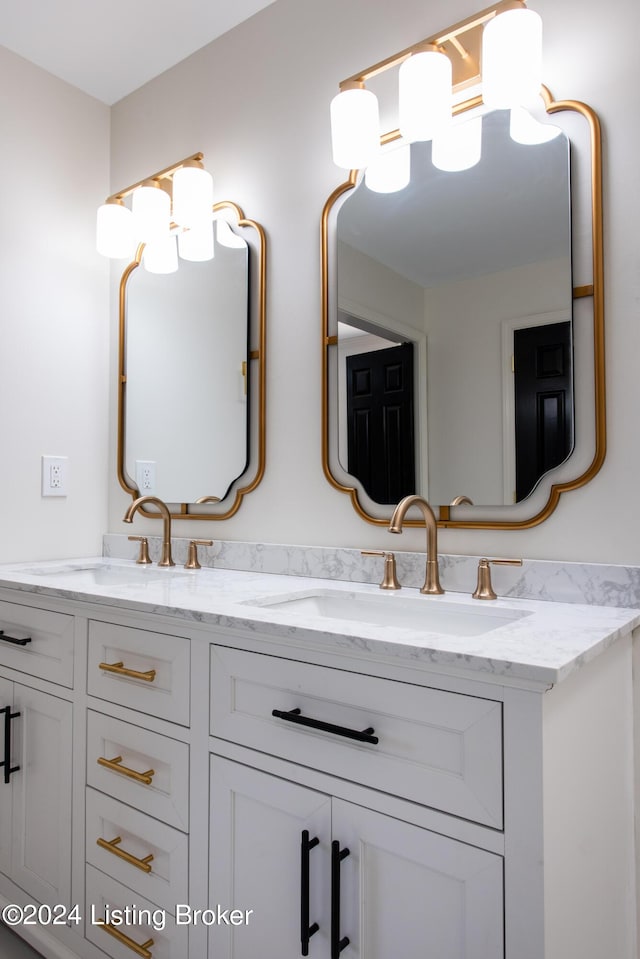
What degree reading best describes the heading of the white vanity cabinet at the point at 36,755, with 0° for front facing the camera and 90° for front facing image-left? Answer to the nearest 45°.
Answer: approximately 45°

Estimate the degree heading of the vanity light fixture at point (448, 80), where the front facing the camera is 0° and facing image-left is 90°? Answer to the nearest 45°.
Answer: approximately 45°

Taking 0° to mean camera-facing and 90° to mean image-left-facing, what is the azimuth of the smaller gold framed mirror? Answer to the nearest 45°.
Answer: approximately 45°

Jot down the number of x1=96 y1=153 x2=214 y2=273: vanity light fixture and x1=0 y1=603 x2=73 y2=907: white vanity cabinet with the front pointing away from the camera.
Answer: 0

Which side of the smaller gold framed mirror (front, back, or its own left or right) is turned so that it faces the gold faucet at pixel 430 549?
left
